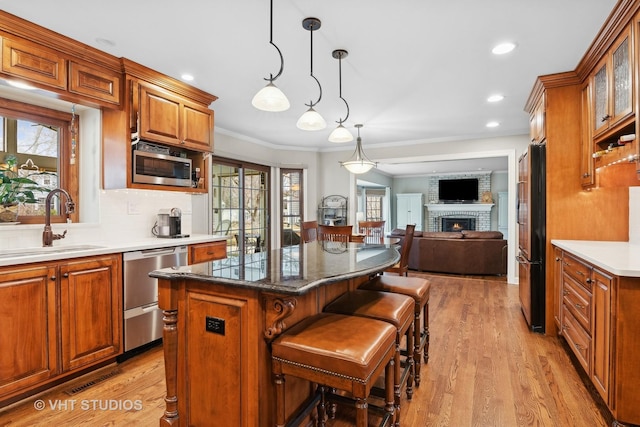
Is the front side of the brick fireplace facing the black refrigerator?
yes

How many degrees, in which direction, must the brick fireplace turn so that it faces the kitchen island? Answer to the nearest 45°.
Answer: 0° — it already faces it

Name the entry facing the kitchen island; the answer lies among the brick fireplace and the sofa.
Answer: the brick fireplace

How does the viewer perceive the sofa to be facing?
facing away from the viewer

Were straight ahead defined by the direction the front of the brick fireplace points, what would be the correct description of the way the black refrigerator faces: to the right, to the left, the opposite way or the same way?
to the right

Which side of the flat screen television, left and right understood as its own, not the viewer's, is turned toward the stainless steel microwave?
front

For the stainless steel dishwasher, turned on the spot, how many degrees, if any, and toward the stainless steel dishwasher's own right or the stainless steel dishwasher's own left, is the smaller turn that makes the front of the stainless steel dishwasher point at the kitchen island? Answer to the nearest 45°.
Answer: approximately 45° to the stainless steel dishwasher's own right

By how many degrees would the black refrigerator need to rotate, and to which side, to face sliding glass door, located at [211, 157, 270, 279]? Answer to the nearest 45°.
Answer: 0° — it already faces it

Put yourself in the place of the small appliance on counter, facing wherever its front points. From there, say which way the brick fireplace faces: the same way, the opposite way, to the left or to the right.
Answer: to the right

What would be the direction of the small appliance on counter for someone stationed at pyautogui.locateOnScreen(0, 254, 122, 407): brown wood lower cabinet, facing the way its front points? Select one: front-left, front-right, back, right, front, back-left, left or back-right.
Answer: left

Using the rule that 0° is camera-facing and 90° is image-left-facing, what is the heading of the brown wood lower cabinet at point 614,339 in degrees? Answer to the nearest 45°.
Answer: approximately 90°

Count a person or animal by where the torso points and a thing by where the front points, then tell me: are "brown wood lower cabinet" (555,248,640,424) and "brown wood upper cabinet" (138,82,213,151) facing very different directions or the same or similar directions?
very different directions

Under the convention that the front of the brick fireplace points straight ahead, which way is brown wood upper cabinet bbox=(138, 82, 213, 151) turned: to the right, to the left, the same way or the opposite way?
to the left

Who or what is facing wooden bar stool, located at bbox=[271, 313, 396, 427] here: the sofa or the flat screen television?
the flat screen television
